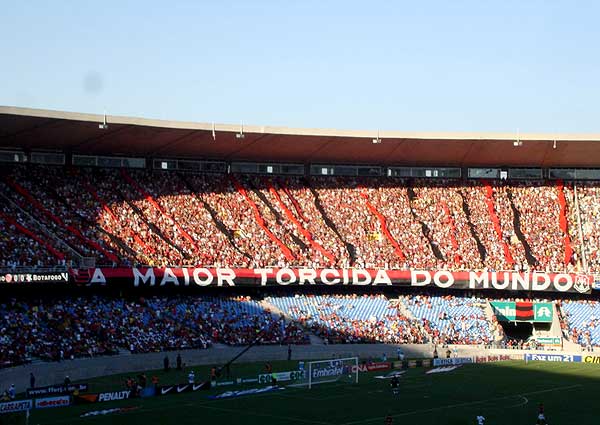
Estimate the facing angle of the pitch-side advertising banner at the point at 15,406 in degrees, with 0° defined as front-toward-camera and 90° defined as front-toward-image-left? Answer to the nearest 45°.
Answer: approximately 315°
